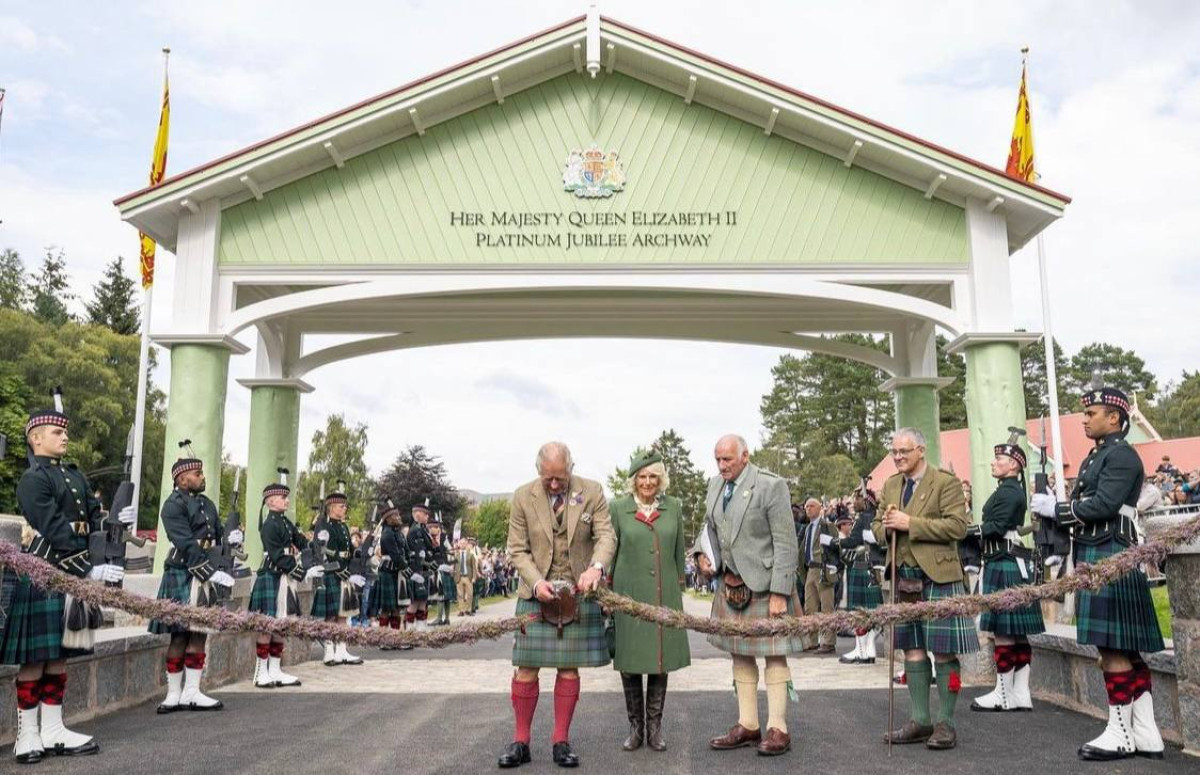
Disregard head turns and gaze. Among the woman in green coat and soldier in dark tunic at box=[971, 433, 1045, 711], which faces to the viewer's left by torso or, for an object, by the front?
the soldier in dark tunic

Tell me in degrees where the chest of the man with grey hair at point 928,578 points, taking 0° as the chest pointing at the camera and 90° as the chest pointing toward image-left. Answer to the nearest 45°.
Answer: approximately 45°

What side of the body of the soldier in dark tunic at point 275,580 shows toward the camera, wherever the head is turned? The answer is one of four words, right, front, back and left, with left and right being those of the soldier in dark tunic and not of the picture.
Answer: right

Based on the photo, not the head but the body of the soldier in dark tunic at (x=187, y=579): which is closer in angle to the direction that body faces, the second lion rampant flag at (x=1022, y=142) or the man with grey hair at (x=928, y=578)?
the man with grey hair

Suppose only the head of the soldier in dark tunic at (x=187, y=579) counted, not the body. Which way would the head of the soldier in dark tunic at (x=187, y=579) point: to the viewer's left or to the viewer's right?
to the viewer's right

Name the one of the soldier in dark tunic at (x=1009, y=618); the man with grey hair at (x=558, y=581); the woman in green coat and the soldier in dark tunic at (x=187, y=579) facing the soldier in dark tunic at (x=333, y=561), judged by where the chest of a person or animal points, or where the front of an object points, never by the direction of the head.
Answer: the soldier in dark tunic at (x=1009, y=618)

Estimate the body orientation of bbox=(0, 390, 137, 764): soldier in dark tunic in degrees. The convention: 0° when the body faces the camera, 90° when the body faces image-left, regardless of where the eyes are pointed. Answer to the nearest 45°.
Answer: approximately 315°

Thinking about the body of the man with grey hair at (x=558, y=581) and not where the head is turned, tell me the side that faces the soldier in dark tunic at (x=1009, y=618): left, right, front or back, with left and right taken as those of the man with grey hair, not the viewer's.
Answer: left

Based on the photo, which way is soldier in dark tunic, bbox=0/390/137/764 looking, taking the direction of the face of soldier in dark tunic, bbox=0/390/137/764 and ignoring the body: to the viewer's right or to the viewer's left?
to the viewer's right
